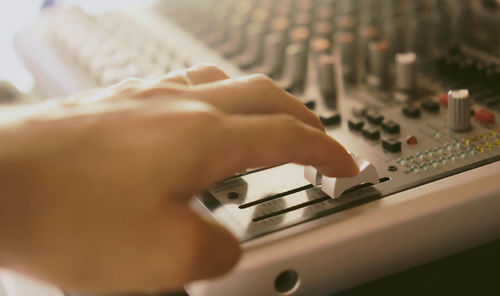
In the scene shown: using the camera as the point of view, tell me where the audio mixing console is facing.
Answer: facing the viewer and to the left of the viewer
